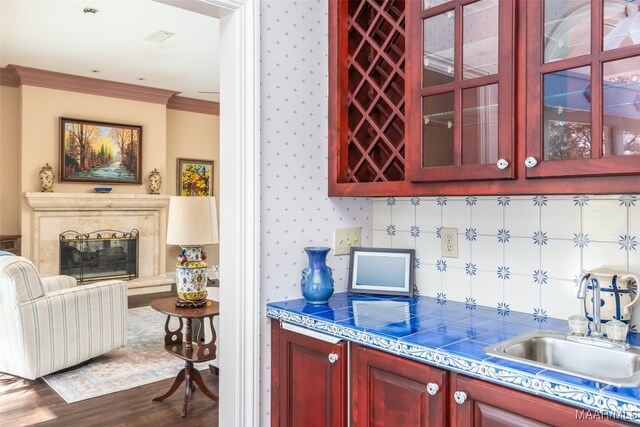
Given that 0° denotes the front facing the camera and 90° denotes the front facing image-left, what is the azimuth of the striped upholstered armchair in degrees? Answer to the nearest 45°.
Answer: approximately 225°

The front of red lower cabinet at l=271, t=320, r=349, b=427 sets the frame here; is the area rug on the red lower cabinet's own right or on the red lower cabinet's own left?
on the red lower cabinet's own right

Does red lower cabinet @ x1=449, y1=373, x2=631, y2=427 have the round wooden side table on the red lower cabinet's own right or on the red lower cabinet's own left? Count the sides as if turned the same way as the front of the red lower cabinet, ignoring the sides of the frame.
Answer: on the red lower cabinet's own right

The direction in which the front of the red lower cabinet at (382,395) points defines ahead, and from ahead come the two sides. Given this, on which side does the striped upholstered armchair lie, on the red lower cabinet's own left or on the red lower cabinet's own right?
on the red lower cabinet's own right

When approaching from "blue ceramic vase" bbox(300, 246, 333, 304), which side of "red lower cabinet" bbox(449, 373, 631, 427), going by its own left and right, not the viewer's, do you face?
right

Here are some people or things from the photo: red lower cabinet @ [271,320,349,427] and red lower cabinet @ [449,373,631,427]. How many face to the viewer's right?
0

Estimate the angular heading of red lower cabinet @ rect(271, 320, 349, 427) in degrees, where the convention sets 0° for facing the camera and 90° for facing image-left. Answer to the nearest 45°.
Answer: approximately 45°

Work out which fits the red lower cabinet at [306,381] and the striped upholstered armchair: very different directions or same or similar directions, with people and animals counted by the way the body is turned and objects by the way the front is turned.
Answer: very different directions
